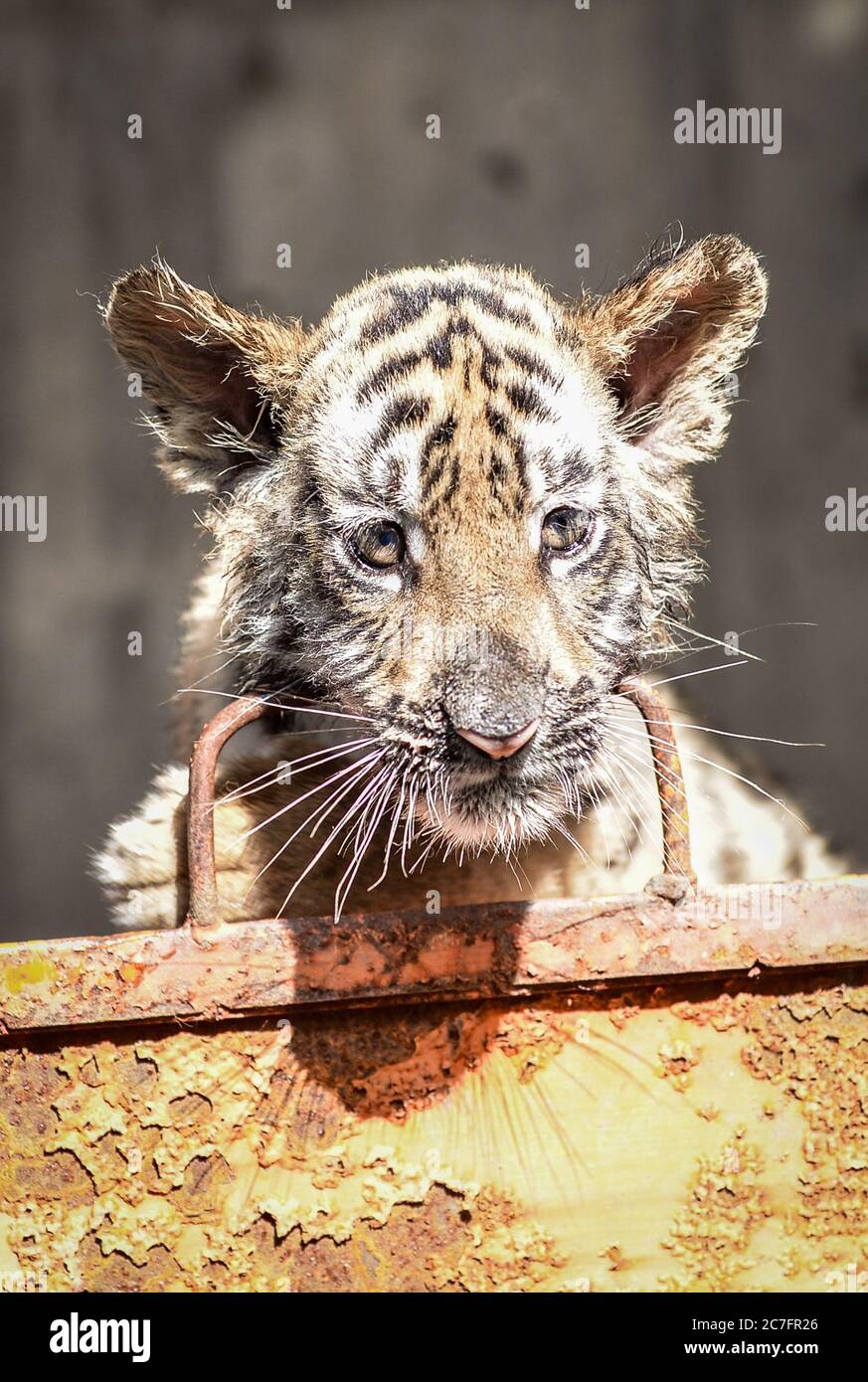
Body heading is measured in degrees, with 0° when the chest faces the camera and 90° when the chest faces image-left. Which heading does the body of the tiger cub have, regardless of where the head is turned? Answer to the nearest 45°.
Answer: approximately 0°
